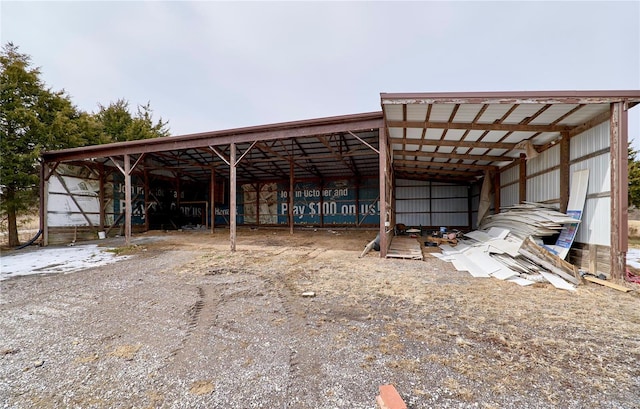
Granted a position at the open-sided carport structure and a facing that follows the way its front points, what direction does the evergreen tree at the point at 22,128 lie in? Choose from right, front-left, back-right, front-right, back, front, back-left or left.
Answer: right

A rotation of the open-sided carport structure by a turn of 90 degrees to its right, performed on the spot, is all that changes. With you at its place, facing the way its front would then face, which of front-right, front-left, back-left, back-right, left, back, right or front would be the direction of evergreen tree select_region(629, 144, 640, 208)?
back-right

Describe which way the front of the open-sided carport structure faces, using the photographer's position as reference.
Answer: facing the viewer
